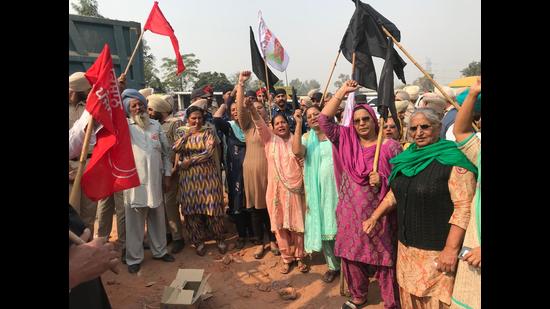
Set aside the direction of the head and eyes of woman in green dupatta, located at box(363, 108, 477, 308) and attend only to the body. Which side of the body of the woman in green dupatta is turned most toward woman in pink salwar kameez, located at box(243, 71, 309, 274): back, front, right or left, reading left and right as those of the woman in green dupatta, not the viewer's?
right

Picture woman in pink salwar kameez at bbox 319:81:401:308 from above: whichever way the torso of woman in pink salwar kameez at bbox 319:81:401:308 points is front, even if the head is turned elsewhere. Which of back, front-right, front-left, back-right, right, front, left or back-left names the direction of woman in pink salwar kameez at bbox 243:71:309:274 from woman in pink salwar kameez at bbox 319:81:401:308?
back-right

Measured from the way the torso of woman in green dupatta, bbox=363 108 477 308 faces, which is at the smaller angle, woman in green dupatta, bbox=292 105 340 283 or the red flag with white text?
the red flag with white text

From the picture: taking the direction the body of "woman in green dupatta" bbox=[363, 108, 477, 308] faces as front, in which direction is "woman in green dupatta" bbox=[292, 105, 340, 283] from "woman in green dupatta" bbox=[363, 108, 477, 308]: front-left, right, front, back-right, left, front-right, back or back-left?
right

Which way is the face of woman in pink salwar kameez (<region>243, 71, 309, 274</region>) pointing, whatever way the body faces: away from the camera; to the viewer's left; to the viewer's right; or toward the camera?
toward the camera

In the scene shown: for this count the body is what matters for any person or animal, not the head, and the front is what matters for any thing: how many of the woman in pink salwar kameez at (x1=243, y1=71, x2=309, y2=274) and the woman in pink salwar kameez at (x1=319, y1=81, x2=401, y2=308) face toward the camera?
2

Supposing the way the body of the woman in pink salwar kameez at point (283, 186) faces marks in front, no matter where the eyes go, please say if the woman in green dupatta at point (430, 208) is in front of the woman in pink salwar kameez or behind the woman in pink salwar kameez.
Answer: in front

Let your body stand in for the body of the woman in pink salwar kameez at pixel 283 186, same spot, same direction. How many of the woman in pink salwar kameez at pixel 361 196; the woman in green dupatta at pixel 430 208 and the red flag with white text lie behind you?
0

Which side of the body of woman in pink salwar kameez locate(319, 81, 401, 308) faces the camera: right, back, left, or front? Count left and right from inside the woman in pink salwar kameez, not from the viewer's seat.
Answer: front

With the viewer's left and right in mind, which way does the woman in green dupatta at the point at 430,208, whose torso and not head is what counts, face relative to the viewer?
facing the viewer and to the left of the viewer

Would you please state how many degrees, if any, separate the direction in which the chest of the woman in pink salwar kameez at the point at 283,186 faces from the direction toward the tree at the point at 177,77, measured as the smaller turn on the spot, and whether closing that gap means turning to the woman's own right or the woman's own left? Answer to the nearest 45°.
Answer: approximately 180°

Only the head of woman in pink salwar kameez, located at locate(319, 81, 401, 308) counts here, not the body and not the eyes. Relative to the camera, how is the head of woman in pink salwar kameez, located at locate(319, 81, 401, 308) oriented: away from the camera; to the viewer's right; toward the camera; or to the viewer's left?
toward the camera
